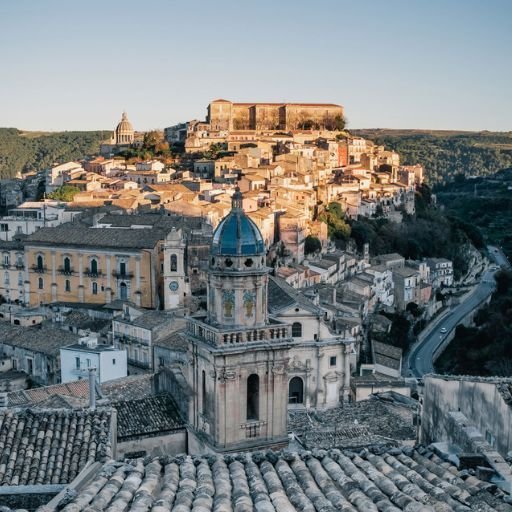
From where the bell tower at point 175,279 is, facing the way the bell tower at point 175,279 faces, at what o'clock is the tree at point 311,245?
The tree is roughly at 7 o'clock from the bell tower.

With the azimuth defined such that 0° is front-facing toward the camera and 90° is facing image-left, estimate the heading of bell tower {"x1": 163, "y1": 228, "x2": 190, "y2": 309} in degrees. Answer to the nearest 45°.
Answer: approximately 0°

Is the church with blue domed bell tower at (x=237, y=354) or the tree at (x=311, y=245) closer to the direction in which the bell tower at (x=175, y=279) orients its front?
the church with blue domed bell tower

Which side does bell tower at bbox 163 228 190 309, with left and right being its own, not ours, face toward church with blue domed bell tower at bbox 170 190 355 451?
front
